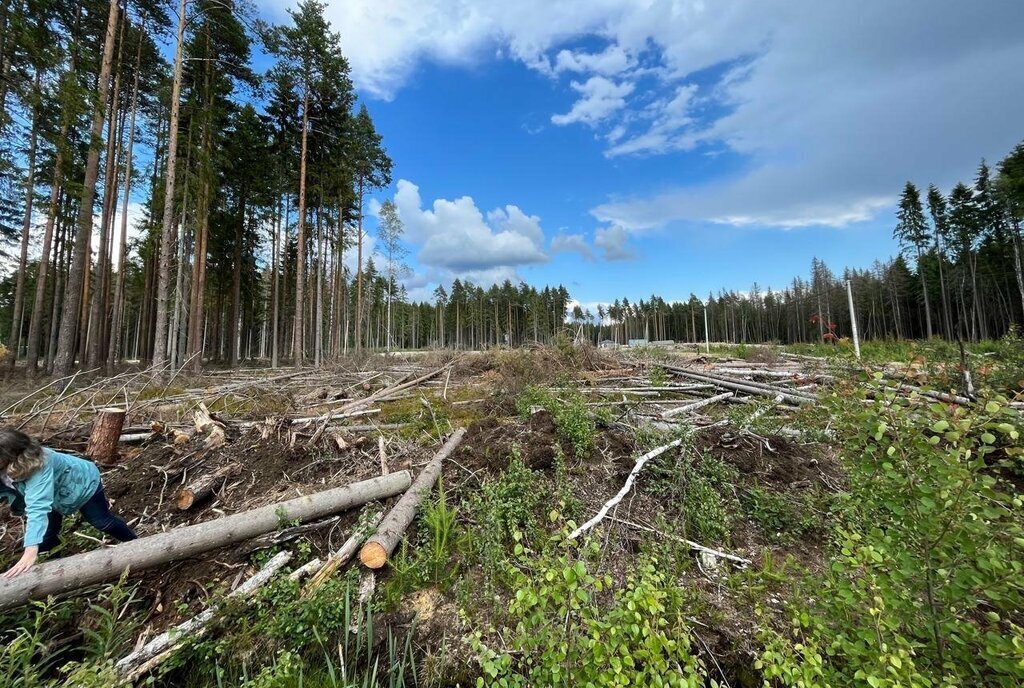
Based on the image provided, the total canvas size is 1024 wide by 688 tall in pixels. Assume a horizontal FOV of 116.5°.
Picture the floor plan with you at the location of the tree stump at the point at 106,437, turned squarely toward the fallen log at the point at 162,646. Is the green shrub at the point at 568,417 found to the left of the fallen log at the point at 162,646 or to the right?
left

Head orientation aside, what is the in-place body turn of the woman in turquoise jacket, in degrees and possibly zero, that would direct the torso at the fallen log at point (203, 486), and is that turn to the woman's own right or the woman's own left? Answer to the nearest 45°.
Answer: approximately 135° to the woman's own left

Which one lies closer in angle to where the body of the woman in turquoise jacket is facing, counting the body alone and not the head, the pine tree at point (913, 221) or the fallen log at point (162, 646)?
the fallen log

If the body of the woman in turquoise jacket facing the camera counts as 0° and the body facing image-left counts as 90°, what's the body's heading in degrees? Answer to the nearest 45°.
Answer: approximately 45°

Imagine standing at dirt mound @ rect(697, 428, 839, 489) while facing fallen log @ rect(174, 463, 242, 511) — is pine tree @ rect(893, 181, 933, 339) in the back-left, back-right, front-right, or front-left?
back-right
